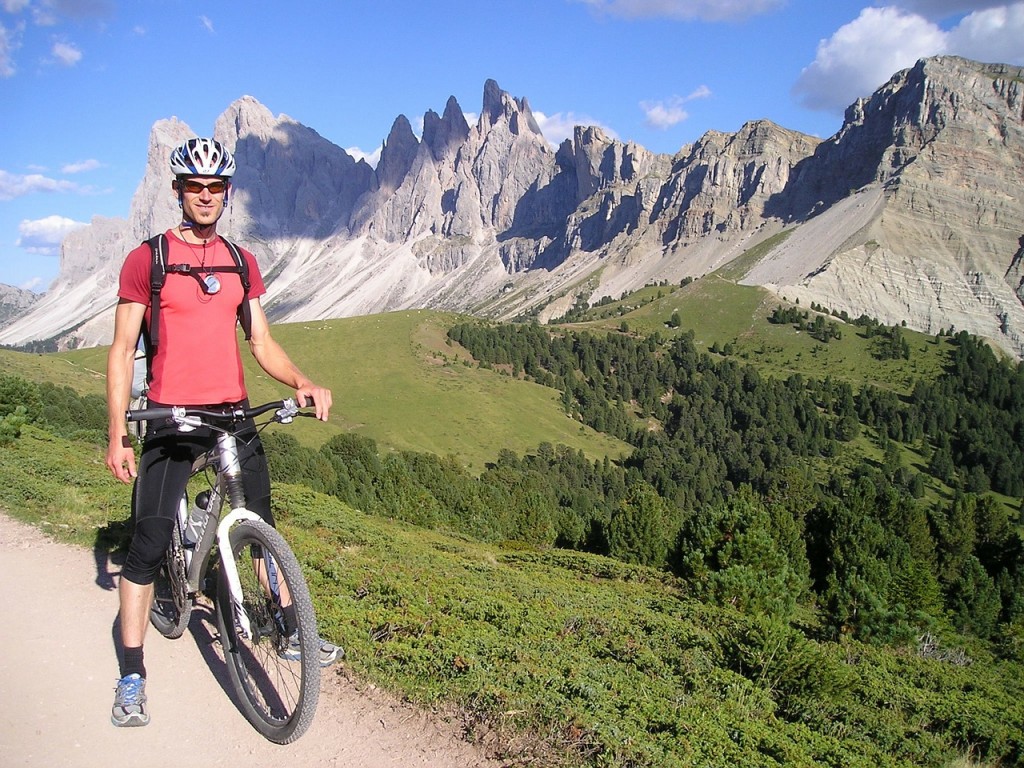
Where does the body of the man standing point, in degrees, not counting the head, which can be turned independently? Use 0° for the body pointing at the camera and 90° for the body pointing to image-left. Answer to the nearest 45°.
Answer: approximately 0°

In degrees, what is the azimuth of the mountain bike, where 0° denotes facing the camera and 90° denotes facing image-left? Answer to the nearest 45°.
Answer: approximately 315°
